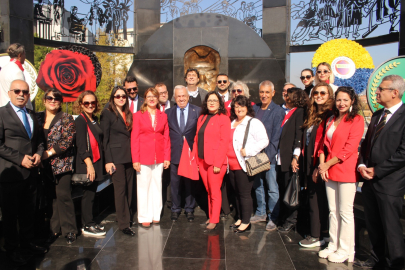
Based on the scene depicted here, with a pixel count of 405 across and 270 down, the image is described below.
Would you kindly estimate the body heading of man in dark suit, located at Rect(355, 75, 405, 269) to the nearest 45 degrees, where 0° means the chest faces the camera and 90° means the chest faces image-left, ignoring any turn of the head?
approximately 45°

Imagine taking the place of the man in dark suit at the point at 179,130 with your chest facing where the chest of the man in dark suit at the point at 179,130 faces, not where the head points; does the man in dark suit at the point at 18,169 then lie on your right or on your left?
on your right

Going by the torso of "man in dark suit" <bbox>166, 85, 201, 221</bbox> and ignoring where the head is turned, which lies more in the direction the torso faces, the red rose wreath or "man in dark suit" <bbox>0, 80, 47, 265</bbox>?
the man in dark suit

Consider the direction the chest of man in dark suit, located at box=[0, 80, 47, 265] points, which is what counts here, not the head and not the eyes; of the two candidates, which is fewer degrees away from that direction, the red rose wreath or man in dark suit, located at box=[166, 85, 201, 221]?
the man in dark suit

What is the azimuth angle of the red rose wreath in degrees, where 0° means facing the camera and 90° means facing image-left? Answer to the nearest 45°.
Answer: approximately 0°

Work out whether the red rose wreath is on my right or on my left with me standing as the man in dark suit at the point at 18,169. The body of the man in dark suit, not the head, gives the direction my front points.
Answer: on my left

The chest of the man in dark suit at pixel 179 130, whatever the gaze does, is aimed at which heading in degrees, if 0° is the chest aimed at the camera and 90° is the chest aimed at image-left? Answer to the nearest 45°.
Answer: approximately 0°

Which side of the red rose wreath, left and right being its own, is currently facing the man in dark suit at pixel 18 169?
front
